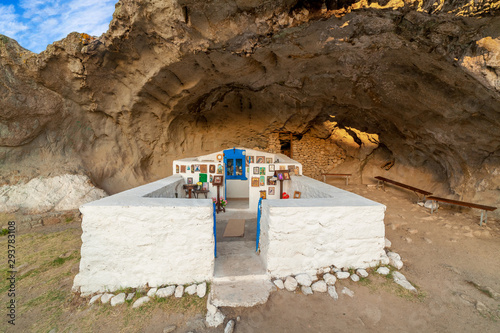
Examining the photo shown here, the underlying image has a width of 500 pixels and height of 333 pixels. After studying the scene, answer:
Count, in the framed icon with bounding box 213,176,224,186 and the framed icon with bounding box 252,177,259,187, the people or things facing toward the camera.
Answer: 2

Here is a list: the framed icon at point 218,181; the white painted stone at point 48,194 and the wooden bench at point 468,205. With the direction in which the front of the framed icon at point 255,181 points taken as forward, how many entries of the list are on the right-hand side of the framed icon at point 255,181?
2

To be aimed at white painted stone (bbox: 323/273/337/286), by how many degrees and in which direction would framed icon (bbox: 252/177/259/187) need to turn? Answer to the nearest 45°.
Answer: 0° — it already faces it

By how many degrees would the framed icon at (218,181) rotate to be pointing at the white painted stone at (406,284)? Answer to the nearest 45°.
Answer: approximately 45° to its left

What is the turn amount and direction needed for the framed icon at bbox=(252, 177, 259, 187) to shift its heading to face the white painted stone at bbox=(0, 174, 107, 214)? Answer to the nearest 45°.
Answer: approximately 90° to its right

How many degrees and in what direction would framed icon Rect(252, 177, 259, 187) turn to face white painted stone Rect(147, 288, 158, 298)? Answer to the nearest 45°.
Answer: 0° — it already faces it

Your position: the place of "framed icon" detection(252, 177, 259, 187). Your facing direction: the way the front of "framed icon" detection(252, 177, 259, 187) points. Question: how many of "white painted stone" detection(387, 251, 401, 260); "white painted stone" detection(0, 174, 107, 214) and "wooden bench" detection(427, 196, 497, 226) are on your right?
1

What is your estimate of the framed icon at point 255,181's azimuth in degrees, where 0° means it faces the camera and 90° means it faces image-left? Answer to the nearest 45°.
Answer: approximately 0°

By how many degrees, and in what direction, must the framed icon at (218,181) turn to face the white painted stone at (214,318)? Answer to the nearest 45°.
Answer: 0° — it already faces it

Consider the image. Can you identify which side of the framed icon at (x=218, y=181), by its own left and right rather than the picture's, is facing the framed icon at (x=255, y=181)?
left
